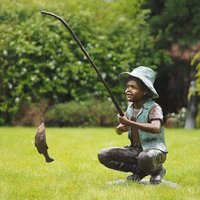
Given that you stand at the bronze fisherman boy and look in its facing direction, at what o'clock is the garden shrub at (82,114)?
The garden shrub is roughly at 4 o'clock from the bronze fisherman boy.
